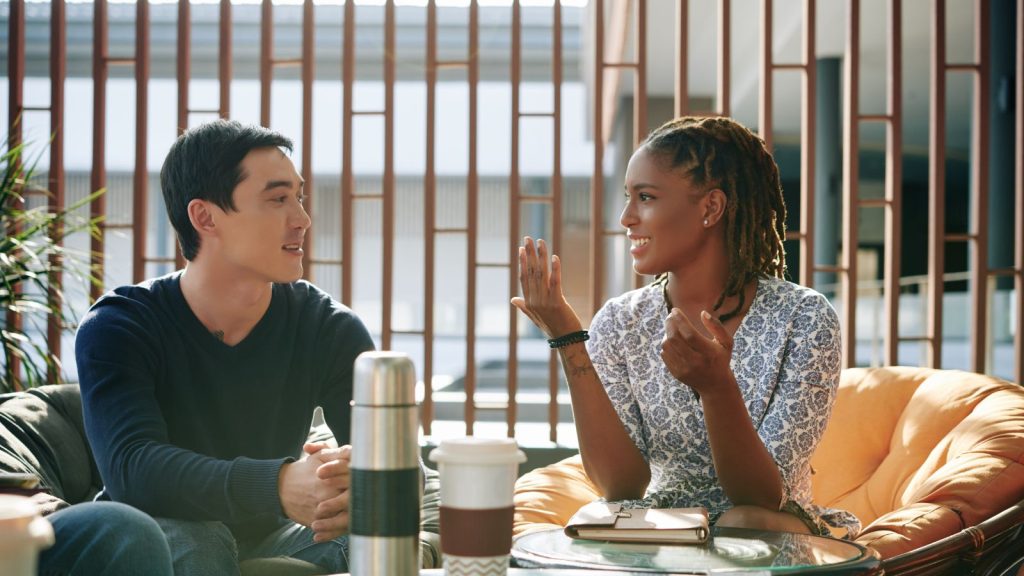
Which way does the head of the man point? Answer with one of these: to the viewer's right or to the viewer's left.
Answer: to the viewer's right

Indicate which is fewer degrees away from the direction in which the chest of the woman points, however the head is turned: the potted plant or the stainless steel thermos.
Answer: the stainless steel thermos

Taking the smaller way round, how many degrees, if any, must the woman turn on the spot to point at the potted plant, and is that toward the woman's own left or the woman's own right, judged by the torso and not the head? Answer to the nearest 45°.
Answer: approximately 45° to the woman's own right

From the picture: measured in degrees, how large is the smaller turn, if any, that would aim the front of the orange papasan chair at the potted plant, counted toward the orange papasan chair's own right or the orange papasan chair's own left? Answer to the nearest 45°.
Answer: approximately 45° to the orange papasan chair's own right

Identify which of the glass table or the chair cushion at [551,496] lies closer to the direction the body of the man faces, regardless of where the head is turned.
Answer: the glass table

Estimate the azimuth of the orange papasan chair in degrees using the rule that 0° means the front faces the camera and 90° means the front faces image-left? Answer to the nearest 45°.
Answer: approximately 45°

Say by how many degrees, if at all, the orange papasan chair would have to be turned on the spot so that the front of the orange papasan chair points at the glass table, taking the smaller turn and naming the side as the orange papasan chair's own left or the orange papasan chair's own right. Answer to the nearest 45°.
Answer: approximately 45° to the orange papasan chair's own left

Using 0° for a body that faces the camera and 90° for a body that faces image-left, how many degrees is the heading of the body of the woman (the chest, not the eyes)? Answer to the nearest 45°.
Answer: approximately 45°

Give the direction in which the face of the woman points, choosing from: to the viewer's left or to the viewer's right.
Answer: to the viewer's left

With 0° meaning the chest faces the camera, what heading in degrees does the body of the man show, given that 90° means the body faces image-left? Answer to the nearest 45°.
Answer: approximately 315°

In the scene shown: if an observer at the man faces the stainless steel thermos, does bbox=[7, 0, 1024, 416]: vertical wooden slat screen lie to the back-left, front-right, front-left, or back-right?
back-left
